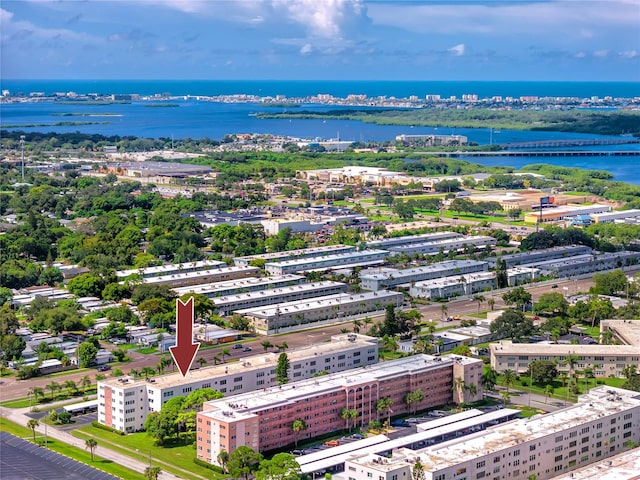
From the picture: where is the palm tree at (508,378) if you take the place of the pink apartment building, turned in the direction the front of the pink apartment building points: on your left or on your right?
on your left

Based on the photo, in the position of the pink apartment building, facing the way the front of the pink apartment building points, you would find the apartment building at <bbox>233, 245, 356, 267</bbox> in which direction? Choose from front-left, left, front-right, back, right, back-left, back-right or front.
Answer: back-left

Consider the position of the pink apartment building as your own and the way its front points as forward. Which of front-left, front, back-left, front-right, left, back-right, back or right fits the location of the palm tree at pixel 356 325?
back-left

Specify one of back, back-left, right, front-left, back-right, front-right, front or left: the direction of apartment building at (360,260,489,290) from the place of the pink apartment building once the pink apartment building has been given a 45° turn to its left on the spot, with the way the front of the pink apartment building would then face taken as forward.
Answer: left

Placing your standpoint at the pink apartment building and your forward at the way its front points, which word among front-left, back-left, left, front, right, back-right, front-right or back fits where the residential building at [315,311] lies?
back-left

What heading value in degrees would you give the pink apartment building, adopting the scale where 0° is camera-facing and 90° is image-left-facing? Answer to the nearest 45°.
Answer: approximately 315°

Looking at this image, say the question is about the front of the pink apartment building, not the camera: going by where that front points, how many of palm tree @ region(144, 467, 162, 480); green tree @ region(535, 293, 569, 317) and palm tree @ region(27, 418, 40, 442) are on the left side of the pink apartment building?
1

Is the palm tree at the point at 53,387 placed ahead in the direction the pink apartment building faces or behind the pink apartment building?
behind

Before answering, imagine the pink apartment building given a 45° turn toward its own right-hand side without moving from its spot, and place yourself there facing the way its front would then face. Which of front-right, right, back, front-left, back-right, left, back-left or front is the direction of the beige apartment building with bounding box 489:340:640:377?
back-left

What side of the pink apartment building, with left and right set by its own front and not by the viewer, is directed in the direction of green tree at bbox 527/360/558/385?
left
